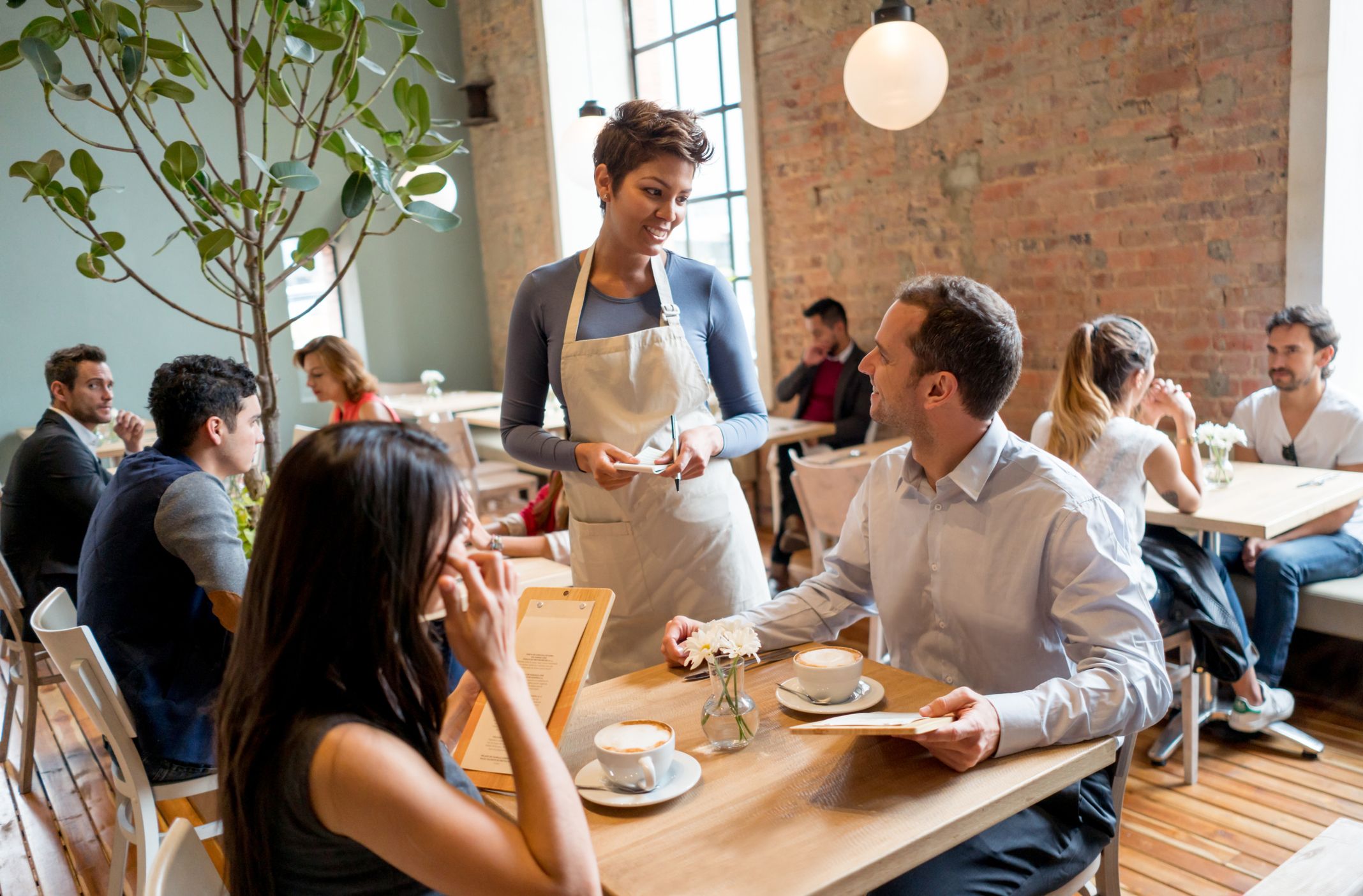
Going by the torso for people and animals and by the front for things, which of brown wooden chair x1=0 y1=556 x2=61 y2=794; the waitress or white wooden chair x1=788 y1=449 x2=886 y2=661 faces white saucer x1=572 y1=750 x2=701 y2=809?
the waitress

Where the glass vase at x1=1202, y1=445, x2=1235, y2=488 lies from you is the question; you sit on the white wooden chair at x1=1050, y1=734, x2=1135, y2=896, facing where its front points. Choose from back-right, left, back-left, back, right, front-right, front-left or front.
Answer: back-right

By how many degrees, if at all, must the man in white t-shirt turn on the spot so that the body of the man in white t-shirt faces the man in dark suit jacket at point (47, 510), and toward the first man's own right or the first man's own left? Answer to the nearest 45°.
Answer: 0° — they already face them

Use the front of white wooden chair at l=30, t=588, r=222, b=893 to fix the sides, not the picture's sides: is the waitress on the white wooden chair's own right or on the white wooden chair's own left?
on the white wooden chair's own right

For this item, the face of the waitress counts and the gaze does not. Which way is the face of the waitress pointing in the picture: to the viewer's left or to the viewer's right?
to the viewer's right

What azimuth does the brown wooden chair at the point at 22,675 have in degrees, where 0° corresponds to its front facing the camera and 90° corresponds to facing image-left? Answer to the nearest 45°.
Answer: approximately 225°

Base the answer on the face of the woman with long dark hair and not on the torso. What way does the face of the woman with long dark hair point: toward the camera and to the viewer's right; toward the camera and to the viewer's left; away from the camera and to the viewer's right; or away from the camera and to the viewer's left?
away from the camera and to the viewer's right

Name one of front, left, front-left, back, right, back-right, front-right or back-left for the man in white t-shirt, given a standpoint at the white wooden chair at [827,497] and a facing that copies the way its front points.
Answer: front-right

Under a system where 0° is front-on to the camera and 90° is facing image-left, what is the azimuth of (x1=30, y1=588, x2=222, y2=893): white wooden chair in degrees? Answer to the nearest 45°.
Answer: approximately 225°

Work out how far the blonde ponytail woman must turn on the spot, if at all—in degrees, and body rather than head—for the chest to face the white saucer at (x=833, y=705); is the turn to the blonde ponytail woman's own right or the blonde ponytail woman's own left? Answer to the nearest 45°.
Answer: approximately 135° to the blonde ponytail woman's own right

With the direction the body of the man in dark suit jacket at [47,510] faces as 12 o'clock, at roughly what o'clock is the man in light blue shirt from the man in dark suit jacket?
The man in light blue shirt is roughly at 2 o'clock from the man in dark suit jacket.

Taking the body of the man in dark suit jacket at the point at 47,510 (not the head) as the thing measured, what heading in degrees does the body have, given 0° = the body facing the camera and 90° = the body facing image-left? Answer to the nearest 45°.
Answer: approximately 270°

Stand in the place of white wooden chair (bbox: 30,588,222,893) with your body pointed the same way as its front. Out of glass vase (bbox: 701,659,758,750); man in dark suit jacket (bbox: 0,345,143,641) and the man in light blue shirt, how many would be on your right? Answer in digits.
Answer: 2
